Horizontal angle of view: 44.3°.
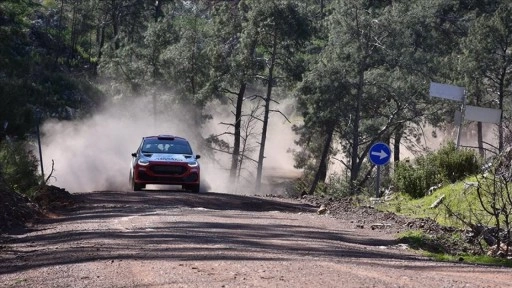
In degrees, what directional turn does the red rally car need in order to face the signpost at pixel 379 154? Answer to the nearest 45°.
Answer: approximately 90° to its left

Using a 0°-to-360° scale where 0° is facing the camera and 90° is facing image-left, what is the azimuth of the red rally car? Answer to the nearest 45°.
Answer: approximately 0°

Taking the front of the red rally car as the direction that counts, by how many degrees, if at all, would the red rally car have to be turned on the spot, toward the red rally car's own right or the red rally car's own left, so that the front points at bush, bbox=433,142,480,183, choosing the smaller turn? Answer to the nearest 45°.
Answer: approximately 90° to the red rally car's own left

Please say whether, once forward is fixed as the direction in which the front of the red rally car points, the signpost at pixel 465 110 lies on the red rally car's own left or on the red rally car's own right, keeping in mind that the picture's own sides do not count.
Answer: on the red rally car's own left

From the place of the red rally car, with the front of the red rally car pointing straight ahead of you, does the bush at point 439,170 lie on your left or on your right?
on your left
